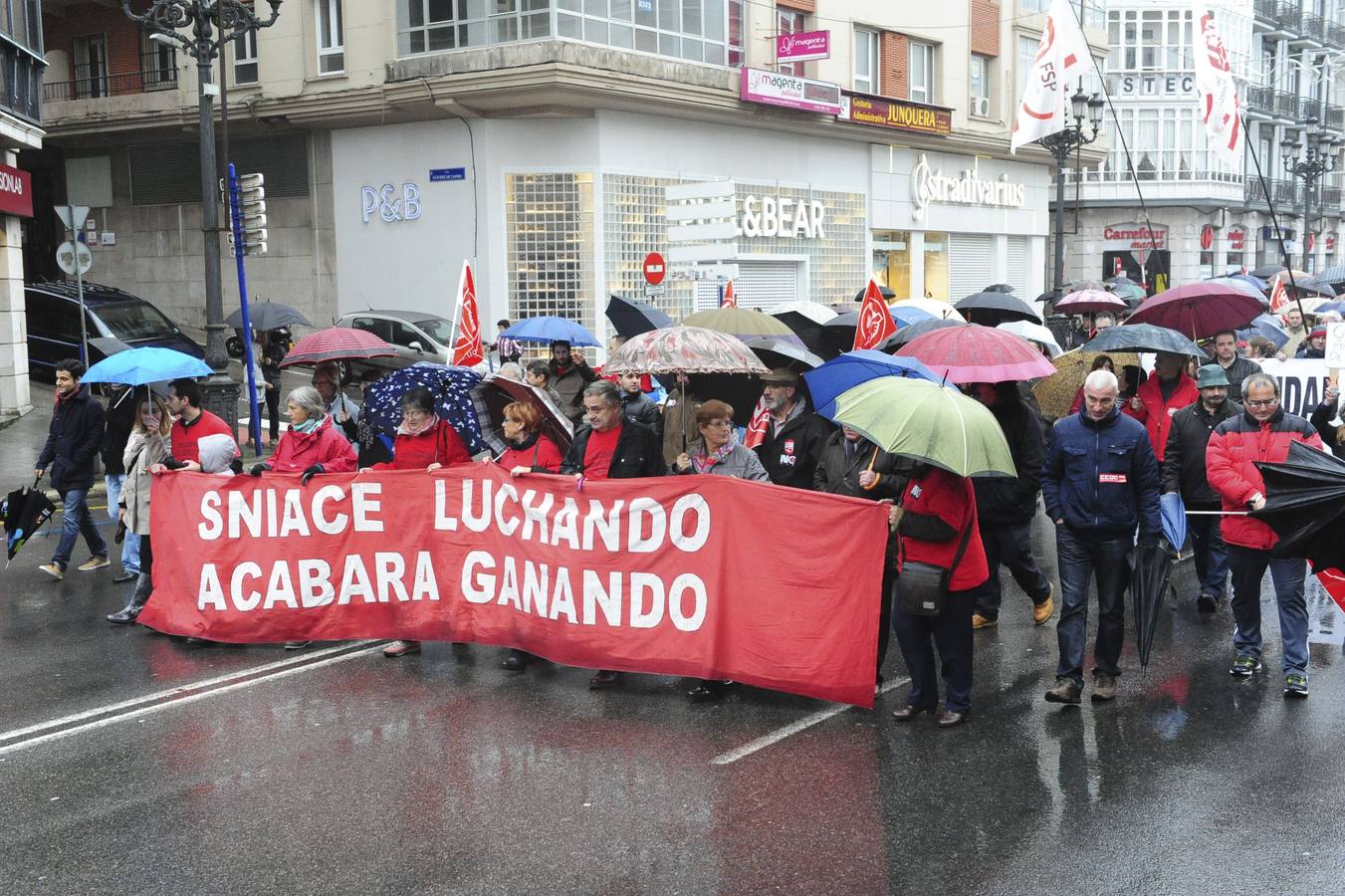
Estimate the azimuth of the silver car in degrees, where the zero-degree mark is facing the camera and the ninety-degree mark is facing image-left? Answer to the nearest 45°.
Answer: approximately 315°

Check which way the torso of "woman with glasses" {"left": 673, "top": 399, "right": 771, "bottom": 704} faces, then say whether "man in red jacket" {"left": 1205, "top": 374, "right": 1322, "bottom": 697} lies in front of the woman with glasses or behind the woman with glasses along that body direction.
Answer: behind

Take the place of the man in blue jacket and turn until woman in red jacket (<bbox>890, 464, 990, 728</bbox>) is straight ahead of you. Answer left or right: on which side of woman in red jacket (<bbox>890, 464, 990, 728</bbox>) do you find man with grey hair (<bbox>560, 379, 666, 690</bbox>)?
right

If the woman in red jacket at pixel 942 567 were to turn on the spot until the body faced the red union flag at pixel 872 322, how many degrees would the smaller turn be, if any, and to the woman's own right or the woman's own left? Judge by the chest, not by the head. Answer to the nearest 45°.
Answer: approximately 135° to the woman's own right

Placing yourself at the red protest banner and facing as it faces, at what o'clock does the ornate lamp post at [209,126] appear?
The ornate lamp post is roughly at 4 o'clock from the red protest banner.

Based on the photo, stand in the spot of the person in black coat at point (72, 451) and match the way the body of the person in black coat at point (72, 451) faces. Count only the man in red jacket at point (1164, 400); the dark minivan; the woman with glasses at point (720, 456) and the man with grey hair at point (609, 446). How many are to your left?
3

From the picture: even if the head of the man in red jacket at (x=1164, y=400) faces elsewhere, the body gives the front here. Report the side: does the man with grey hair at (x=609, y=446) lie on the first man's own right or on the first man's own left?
on the first man's own right
